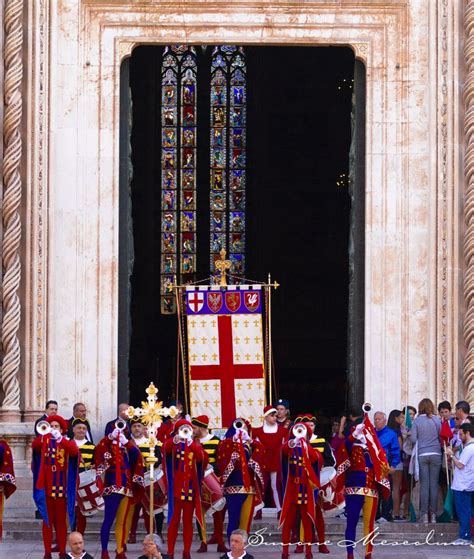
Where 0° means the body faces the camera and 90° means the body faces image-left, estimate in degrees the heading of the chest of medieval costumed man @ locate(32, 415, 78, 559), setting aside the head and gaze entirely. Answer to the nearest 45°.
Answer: approximately 0°

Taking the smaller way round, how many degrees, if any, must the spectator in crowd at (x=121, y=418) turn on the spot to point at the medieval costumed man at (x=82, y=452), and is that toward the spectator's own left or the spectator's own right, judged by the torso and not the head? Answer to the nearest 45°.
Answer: approximately 45° to the spectator's own right

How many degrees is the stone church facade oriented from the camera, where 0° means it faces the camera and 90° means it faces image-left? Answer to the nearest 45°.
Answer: approximately 0°

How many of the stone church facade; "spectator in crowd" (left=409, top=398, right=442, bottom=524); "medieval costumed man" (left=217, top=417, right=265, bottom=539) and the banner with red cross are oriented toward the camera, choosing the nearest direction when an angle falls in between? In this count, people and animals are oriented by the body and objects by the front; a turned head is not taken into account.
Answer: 3

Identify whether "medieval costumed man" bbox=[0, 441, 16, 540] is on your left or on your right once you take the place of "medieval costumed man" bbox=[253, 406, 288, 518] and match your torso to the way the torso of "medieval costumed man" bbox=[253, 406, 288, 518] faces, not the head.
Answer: on your right

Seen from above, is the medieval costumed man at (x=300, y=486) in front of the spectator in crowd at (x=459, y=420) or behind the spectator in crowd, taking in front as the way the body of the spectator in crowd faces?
in front

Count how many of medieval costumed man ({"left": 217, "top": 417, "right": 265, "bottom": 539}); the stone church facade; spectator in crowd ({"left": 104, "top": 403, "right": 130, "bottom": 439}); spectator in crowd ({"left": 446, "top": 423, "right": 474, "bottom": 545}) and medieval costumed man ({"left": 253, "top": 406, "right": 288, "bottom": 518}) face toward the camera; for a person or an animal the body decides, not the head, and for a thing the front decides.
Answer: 4
